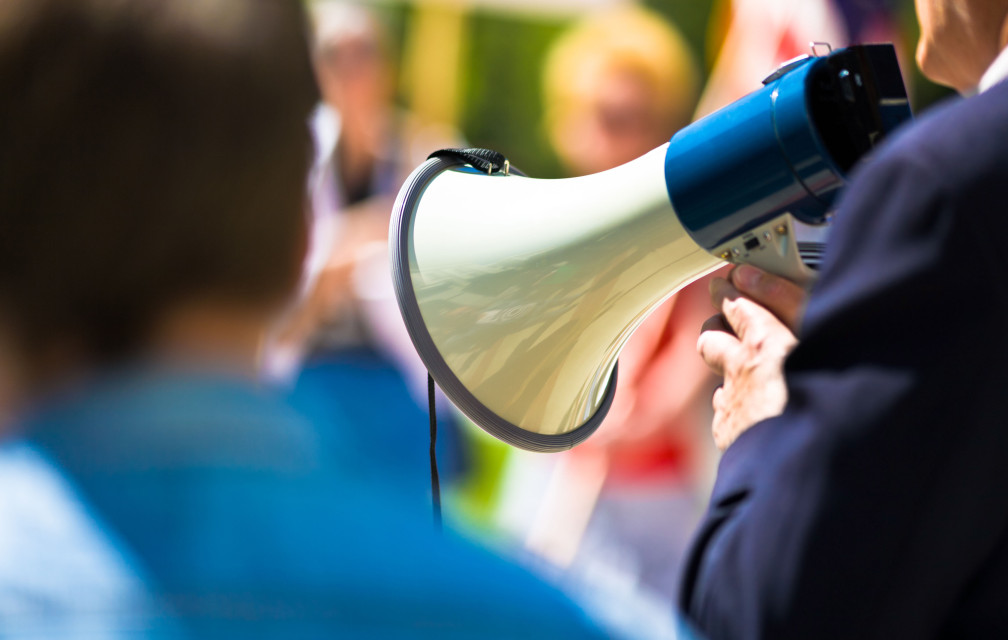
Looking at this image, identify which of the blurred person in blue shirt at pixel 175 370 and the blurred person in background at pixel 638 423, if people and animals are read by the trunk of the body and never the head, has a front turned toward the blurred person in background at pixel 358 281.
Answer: the blurred person in blue shirt at pixel 175 370

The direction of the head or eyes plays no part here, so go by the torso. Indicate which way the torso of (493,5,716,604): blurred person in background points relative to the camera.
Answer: toward the camera

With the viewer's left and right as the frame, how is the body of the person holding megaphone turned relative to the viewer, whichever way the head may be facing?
facing to the left of the viewer

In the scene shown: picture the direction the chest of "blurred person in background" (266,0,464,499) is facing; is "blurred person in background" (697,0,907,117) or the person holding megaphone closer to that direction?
the person holding megaphone

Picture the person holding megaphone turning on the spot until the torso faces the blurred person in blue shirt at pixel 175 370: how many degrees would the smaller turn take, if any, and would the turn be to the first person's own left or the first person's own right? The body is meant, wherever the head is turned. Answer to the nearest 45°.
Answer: approximately 45° to the first person's own left

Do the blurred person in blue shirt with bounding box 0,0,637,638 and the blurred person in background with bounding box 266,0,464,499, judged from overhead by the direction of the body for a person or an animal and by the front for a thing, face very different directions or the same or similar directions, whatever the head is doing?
very different directions

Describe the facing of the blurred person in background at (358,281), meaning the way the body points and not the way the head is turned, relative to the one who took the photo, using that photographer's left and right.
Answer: facing the viewer

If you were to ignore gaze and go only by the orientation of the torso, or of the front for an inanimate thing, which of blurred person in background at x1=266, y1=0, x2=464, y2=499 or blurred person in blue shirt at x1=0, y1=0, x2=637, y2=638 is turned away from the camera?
blurred person in blue shirt at x1=0, y1=0, x2=637, y2=638

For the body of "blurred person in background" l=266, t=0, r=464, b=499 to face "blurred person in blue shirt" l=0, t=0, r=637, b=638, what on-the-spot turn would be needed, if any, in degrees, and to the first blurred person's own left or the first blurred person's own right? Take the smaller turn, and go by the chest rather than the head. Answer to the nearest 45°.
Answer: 0° — they already face them

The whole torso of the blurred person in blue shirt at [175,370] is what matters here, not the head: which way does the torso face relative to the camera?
away from the camera

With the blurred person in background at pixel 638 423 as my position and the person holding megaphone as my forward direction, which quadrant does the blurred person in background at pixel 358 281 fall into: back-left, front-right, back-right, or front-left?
back-right

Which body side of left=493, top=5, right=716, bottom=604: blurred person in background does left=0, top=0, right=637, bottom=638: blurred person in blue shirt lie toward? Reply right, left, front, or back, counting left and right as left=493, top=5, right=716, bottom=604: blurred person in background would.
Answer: front
